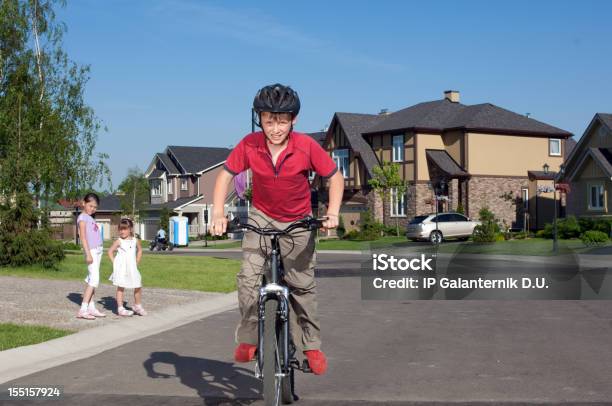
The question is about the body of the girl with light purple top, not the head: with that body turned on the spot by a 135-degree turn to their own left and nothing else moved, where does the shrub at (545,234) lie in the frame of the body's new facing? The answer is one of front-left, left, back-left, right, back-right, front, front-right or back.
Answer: front-right

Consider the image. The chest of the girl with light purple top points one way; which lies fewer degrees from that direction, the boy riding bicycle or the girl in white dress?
the boy riding bicycle

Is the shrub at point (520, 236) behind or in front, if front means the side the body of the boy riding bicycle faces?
behind

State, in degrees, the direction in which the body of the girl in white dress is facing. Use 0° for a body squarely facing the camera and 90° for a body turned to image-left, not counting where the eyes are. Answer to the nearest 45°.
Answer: approximately 0°

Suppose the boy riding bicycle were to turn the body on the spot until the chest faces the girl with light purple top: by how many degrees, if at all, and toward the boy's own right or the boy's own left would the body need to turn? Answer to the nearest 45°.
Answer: approximately 135° to the boy's own right

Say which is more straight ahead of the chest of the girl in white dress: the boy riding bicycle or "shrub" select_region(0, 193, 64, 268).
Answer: the boy riding bicycle

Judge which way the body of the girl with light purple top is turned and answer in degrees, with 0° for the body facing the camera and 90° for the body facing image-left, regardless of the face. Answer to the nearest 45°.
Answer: approximately 315°
